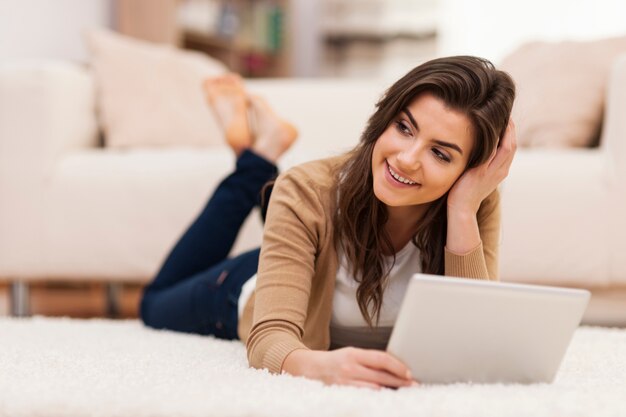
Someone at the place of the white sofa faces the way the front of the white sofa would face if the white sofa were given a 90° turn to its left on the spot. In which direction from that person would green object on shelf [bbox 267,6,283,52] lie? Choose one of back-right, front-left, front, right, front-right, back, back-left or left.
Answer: left

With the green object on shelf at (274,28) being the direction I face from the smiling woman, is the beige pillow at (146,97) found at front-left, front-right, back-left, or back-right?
front-left

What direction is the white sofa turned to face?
toward the camera
